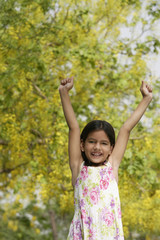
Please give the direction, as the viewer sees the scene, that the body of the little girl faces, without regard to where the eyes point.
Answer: toward the camera

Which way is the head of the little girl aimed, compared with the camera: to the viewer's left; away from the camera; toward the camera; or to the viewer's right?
toward the camera
